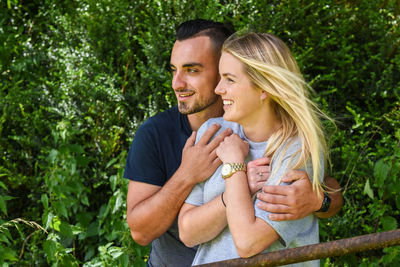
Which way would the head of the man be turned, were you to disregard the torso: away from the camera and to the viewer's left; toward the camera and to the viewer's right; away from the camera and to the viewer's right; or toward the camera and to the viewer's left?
toward the camera and to the viewer's left

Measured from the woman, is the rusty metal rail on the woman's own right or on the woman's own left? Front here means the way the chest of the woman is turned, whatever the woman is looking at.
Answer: on the woman's own left

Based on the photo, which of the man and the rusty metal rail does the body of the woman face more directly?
the rusty metal rail

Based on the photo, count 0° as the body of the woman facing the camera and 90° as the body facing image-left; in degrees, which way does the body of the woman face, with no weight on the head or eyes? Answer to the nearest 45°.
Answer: approximately 45°
